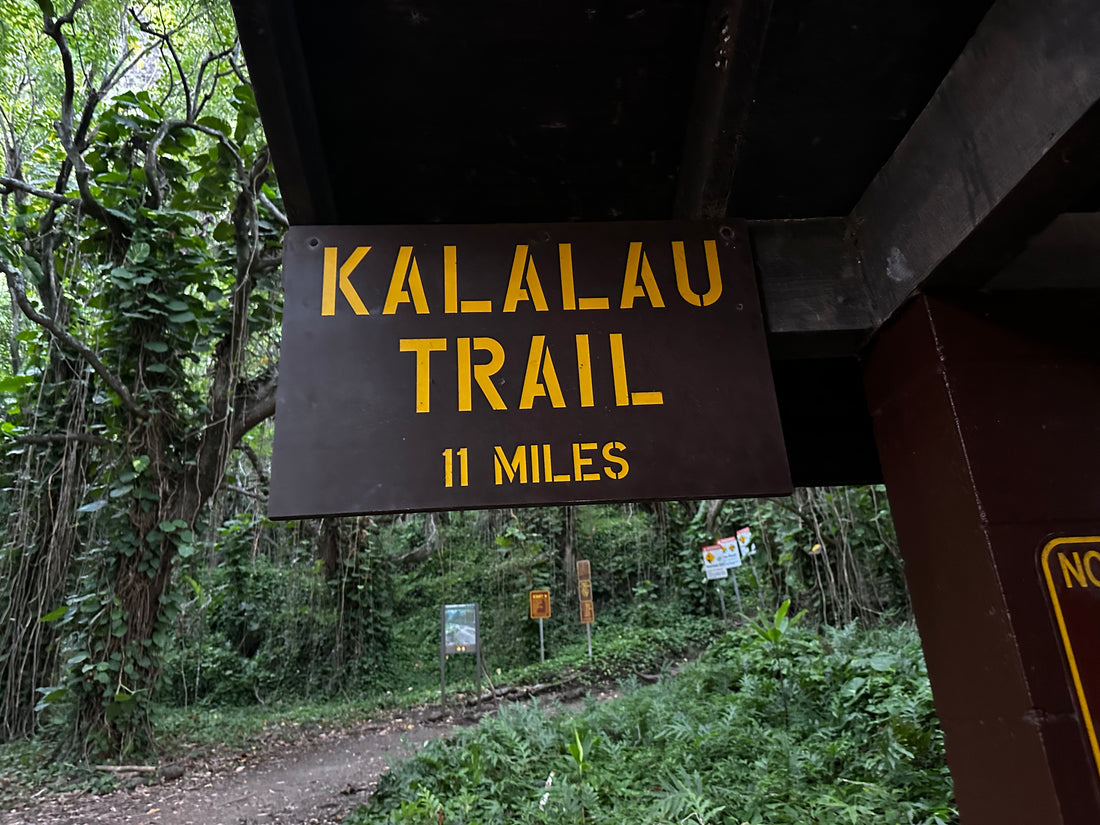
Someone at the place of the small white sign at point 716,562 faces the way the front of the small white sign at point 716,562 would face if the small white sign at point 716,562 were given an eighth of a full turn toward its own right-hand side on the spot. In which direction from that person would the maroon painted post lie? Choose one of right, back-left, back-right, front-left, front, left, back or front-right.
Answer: front-left

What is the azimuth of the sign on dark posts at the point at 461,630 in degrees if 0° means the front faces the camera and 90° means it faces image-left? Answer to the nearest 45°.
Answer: approximately 0°

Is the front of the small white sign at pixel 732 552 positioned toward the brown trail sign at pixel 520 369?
yes

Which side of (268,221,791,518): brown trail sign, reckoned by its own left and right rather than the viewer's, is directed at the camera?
front

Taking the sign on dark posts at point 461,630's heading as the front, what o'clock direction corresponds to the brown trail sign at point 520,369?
The brown trail sign is roughly at 12 o'clock from the sign on dark posts.

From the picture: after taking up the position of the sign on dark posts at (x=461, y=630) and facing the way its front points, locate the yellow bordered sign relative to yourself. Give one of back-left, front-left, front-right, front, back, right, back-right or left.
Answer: front

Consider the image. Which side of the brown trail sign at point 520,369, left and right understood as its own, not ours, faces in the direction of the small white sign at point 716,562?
back

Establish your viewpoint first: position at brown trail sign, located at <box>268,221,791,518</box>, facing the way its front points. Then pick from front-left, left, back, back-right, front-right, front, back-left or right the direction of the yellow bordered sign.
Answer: left

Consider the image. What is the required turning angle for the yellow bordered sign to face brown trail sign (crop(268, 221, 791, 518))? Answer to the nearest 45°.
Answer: approximately 45° to its right

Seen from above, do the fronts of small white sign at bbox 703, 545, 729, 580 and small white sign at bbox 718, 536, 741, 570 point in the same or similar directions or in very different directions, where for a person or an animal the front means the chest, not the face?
same or similar directions

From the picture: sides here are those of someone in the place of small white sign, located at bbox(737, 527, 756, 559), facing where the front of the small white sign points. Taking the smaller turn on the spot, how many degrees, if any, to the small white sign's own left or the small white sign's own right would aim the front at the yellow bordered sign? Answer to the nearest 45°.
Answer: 0° — it already faces it

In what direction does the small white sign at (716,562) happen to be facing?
toward the camera

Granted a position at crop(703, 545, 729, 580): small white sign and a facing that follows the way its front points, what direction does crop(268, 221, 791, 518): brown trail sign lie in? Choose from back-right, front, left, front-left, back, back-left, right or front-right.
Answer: front

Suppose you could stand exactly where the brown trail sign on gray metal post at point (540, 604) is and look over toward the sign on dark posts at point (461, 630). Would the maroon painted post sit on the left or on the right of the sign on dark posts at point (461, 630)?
left

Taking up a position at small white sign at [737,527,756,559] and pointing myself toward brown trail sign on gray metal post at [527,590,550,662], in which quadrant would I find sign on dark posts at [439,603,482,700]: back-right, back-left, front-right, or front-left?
front-left

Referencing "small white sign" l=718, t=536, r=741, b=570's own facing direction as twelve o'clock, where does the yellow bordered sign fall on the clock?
The yellow bordered sign is roughly at 12 o'clock from the small white sign.

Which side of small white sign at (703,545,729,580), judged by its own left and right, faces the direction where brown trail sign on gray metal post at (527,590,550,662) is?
right

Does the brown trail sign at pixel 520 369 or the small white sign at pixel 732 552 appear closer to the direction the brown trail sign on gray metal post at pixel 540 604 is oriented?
the brown trail sign at pixel 520 369

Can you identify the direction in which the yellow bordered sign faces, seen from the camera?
facing the viewer
